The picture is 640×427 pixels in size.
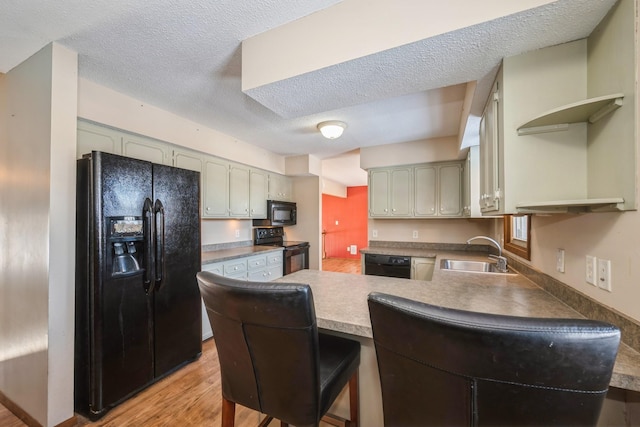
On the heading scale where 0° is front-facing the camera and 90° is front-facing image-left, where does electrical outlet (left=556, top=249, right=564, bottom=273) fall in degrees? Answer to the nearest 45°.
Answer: approximately 45°

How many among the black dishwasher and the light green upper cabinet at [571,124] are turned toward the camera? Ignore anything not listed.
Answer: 1

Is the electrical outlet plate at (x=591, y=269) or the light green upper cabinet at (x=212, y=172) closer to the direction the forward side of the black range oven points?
the electrical outlet plate

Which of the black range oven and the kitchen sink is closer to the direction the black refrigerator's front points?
the kitchen sink

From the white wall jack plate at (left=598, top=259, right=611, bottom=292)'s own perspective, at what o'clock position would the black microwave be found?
The black microwave is roughly at 2 o'clock from the white wall jack plate.

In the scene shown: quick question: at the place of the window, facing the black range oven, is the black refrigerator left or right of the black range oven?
left

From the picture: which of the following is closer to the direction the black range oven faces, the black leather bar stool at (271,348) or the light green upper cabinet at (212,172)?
the black leather bar stool

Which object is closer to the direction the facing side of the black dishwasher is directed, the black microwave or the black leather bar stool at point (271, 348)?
the black leather bar stool

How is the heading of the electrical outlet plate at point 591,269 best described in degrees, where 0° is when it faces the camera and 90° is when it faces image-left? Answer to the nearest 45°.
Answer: approximately 45°

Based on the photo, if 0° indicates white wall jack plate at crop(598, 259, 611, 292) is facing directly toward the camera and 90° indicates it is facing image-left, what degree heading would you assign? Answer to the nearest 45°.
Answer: approximately 45°
